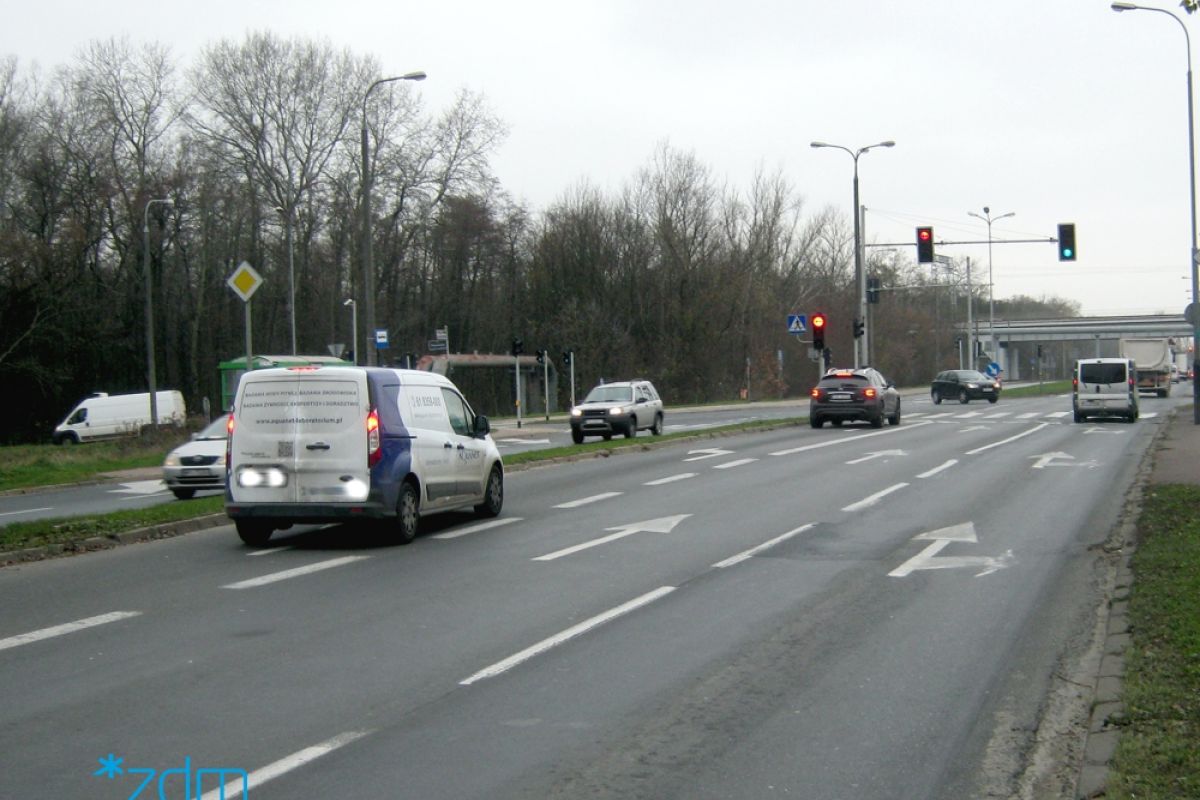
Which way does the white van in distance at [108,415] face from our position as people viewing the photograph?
facing to the left of the viewer

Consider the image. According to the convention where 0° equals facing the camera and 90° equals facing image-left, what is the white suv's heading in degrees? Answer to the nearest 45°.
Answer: approximately 45°

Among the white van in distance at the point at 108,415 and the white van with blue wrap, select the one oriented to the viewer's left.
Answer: the white van in distance

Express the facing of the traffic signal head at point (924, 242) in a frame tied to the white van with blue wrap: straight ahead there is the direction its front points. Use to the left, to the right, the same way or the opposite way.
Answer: the opposite way

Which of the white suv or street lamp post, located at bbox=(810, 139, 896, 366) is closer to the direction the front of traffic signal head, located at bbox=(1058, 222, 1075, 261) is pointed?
the white suv

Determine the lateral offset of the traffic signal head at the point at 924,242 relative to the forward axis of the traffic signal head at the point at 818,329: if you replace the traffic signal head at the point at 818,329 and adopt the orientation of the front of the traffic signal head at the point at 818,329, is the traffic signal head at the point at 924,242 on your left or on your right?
on your left

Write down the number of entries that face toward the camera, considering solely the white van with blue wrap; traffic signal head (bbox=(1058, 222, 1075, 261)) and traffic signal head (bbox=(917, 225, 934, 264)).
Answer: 2

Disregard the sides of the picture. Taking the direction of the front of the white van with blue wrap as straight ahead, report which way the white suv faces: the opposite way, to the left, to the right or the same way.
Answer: the opposite way

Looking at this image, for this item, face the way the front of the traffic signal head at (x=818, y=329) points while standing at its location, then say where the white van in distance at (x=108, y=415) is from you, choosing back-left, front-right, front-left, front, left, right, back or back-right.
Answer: right

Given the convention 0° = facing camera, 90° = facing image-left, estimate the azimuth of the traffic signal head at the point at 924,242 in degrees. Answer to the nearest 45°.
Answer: approximately 0°

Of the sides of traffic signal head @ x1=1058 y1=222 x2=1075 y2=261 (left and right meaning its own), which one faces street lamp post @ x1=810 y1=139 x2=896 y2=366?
right

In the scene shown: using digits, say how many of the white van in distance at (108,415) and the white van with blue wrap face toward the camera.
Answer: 0
